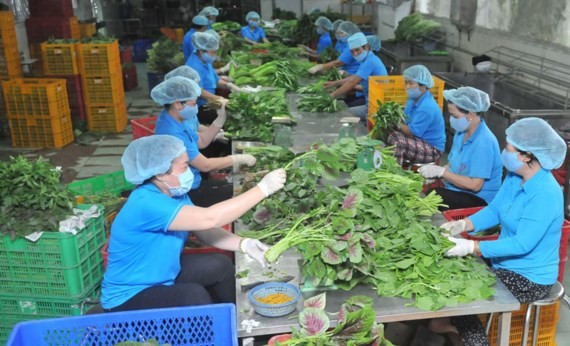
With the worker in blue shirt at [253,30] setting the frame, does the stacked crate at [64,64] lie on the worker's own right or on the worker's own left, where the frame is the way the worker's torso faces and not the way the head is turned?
on the worker's own right

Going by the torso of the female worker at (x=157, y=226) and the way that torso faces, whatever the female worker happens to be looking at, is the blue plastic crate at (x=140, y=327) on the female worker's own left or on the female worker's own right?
on the female worker's own right

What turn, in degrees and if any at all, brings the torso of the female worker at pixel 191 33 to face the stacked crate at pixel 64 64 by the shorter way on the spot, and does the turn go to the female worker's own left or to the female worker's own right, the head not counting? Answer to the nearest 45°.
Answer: approximately 180°

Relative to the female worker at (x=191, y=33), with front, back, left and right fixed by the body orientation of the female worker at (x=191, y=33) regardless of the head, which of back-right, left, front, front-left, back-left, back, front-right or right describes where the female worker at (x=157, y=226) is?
right

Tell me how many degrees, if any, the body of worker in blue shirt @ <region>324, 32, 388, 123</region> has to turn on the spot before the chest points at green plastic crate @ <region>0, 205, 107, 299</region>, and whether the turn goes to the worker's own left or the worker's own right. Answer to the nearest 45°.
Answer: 0° — they already face it

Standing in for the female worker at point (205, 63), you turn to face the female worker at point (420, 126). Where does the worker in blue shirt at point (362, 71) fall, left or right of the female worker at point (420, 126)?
left

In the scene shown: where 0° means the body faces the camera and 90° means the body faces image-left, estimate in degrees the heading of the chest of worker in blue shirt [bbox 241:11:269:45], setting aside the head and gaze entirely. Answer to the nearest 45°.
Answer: approximately 0°

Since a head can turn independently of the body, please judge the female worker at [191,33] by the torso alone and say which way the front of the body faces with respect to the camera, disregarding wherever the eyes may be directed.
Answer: to the viewer's right

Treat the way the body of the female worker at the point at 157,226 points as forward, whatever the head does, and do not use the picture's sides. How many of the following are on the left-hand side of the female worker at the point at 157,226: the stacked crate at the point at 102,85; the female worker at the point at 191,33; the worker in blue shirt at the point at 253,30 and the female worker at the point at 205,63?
4

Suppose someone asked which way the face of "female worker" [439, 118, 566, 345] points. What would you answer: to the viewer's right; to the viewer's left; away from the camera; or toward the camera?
to the viewer's left

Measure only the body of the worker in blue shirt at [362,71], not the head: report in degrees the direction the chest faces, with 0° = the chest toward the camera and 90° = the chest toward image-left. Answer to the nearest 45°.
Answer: approximately 45°

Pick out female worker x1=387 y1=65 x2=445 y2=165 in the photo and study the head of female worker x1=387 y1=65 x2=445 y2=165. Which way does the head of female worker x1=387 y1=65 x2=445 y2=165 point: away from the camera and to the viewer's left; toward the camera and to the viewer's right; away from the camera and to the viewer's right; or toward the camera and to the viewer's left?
toward the camera and to the viewer's left

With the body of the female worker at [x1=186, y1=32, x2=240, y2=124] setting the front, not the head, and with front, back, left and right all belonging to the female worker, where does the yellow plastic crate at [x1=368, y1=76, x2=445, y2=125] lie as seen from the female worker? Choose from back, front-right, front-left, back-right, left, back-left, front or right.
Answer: front

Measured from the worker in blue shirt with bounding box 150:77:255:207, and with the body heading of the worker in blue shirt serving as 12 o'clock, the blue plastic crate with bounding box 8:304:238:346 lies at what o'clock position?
The blue plastic crate is roughly at 3 o'clock from the worker in blue shirt.
